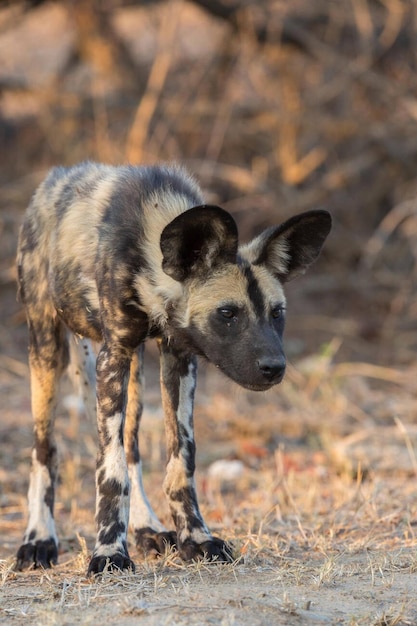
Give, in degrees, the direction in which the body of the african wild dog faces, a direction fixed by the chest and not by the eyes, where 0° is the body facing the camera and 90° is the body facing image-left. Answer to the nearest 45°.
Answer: approximately 315°
